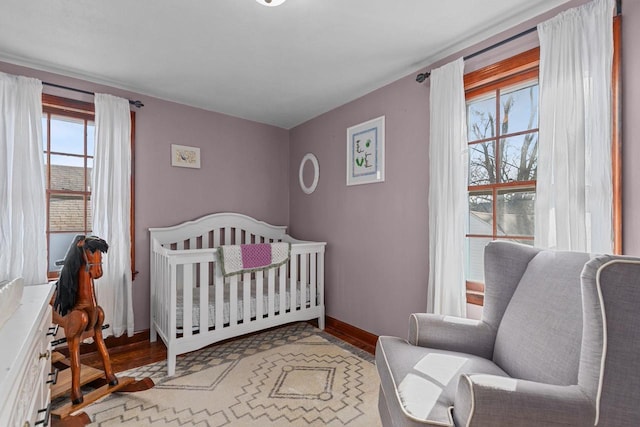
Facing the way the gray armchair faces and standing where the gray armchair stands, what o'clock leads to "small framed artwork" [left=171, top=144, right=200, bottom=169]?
The small framed artwork is roughly at 2 o'clock from the gray armchair.

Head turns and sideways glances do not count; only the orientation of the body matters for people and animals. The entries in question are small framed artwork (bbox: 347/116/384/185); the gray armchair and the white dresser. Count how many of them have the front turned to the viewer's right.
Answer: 1

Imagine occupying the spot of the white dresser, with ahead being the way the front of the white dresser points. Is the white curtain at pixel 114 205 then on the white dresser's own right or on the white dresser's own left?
on the white dresser's own left

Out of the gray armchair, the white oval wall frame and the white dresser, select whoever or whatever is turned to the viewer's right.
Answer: the white dresser

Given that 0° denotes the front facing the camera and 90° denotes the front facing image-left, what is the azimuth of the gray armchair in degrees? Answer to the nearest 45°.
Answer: approximately 45°

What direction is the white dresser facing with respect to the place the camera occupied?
facing to the right of the viewer

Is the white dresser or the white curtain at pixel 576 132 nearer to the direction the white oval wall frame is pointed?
the white dresser

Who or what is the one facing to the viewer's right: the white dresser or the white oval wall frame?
the white dresser

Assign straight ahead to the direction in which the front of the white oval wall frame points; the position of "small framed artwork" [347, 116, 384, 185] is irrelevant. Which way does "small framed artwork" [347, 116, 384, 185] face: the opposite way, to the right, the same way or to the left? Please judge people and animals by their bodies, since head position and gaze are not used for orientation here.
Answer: the same way

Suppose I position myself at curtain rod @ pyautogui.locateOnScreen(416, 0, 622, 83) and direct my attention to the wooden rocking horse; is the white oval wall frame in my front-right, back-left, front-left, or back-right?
front-right

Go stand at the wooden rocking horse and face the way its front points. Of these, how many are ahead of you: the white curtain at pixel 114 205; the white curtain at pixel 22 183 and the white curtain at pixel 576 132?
1

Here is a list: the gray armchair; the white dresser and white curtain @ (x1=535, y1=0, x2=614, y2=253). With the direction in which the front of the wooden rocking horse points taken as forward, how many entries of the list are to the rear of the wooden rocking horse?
0

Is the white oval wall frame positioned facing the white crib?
yes

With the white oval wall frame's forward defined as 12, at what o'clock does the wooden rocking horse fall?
The wooden rocking horse is roughly at 12 o'clock from the white oval wall frame.

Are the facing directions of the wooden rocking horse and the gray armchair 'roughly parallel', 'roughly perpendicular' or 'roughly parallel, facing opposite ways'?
roughly parallel, facing opposite ways

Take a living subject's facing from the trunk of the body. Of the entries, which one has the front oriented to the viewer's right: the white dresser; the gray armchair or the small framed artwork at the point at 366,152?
the white dresser

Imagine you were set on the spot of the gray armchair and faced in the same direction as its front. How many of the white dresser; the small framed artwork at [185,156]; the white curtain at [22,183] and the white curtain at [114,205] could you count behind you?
0

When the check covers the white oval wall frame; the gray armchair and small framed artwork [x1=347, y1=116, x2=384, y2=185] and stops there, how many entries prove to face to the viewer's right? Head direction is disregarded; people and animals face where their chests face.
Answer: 0

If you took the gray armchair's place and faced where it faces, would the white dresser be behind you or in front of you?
in front

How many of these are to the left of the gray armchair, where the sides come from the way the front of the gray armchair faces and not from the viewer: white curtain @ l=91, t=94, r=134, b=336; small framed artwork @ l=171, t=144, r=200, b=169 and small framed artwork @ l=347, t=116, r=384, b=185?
0

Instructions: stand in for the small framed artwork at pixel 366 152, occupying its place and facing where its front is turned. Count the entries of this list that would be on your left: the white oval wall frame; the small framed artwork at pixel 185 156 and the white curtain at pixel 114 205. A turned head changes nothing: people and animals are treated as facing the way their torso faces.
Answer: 0

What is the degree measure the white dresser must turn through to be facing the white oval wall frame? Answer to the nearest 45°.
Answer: approximately 45° to its left

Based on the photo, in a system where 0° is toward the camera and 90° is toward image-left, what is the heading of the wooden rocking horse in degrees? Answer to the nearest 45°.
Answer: approximately 315°
